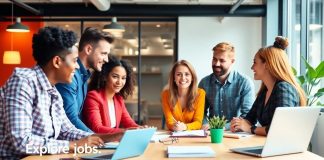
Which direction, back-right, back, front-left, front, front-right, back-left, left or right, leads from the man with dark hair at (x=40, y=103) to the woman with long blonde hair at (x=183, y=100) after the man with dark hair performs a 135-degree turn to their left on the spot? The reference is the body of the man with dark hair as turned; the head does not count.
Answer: right

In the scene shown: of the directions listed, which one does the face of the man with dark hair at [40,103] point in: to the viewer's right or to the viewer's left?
to the viewer's right

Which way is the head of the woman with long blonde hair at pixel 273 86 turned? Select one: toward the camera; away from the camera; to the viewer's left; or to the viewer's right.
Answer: to the viewer's left

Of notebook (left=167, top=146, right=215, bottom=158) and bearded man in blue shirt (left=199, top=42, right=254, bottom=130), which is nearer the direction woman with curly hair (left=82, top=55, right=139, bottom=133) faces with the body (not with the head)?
the notebook

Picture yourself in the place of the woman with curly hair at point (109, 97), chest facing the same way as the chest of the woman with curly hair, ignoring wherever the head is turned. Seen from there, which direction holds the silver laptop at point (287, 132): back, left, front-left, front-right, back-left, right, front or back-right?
front

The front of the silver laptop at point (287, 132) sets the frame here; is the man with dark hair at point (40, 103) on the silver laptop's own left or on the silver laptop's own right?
on the silver laptop's own left

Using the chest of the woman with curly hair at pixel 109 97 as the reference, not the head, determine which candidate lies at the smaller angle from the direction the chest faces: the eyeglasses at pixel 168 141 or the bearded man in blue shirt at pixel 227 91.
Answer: the eyeglasses

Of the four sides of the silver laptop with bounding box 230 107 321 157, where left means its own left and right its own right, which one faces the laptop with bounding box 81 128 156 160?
left

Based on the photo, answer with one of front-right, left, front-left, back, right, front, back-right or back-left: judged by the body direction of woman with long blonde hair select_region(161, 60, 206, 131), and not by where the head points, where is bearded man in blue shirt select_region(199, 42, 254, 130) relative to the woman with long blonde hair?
back-left

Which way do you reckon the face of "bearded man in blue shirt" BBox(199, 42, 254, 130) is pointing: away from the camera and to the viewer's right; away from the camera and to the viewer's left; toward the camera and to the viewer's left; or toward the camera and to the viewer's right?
toward the camera and to the viewer's left

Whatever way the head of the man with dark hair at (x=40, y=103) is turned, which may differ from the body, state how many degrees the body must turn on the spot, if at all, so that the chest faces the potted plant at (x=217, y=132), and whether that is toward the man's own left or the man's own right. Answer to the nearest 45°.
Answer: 0° — they already face it

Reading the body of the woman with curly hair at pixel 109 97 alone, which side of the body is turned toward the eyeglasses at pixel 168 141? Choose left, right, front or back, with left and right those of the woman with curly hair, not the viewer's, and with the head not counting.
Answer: front

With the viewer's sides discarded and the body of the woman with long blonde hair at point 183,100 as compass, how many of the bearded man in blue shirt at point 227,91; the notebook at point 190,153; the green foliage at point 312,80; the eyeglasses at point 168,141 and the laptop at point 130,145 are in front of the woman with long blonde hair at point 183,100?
3

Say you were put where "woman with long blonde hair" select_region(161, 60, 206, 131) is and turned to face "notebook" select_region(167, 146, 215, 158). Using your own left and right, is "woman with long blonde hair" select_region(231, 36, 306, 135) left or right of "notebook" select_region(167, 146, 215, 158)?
left

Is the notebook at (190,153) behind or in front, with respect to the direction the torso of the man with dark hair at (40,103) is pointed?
in front
